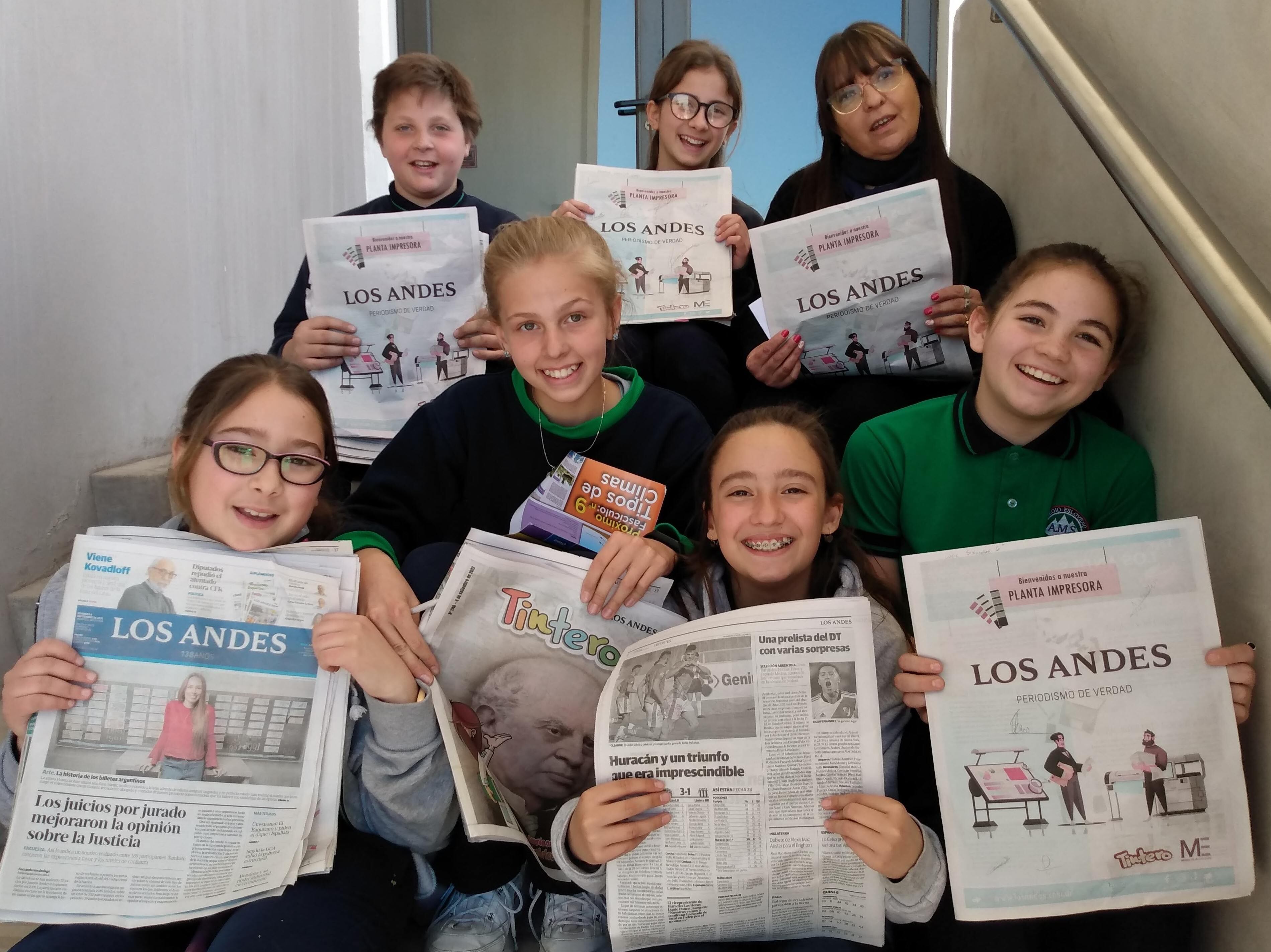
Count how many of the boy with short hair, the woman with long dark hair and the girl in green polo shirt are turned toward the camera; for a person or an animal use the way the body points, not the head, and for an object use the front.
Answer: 3

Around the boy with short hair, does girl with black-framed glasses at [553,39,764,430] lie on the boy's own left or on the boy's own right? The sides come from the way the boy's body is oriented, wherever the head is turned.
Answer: on the boy's own left

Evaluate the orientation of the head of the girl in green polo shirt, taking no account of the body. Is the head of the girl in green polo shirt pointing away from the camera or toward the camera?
toward the camera

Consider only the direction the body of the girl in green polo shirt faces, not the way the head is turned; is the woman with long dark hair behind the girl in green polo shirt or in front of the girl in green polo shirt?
behind

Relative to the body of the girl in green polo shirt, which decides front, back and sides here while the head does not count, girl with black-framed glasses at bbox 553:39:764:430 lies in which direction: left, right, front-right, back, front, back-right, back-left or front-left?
back-right

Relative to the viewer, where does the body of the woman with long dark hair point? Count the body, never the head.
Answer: toward the camera

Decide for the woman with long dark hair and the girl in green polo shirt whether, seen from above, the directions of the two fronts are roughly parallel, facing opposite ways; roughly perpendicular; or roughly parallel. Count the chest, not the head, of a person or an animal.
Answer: roughly parallel

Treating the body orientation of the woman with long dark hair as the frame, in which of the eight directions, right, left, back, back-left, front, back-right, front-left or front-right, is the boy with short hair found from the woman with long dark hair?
right

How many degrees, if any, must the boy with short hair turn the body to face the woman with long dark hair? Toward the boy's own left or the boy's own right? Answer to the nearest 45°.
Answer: approximately 45° to the boy's own left

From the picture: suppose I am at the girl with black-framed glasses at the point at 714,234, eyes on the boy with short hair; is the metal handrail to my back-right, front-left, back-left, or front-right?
back-left

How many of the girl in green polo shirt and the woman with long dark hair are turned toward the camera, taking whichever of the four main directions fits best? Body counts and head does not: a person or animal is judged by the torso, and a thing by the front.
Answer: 2

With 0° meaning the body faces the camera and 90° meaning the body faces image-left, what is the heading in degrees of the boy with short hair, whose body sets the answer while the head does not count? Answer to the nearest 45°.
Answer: approximately 0°
